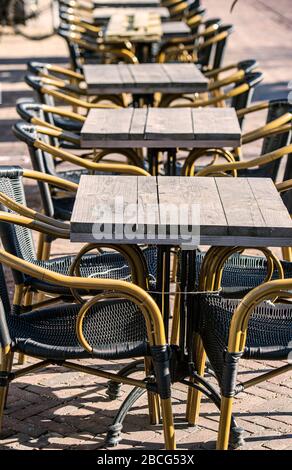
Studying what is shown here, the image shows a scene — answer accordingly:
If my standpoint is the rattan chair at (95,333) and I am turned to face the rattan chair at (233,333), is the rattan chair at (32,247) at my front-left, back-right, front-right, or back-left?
back-left

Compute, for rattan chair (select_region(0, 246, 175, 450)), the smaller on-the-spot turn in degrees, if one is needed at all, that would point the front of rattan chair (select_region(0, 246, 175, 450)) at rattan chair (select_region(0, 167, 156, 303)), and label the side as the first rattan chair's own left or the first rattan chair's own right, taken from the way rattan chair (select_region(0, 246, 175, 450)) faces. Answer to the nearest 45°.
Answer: approximately 90° to the first rattan chair's own left

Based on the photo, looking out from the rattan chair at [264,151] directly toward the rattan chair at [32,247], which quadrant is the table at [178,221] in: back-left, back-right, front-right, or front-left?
front-left

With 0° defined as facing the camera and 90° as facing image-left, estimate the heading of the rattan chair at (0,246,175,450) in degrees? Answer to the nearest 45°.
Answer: approximately 270°
